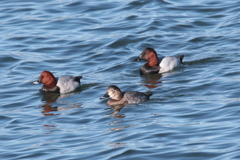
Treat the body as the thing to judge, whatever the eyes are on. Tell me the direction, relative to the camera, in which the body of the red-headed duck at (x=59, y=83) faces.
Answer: to the viewer's left

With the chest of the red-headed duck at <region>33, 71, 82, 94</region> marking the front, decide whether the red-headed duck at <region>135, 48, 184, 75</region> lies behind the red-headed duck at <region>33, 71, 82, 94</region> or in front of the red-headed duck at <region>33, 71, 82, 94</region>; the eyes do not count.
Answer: behind

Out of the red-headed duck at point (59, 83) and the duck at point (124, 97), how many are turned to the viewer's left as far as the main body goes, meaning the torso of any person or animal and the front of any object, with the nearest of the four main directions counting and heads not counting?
2

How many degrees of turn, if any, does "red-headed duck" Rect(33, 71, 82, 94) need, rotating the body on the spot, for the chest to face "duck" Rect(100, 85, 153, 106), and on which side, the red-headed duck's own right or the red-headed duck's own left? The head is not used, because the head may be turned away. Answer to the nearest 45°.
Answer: approximately 135° to the red-headed duck's own left

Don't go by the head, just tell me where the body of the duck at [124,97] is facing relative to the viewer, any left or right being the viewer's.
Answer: facing to the left of the viewer
